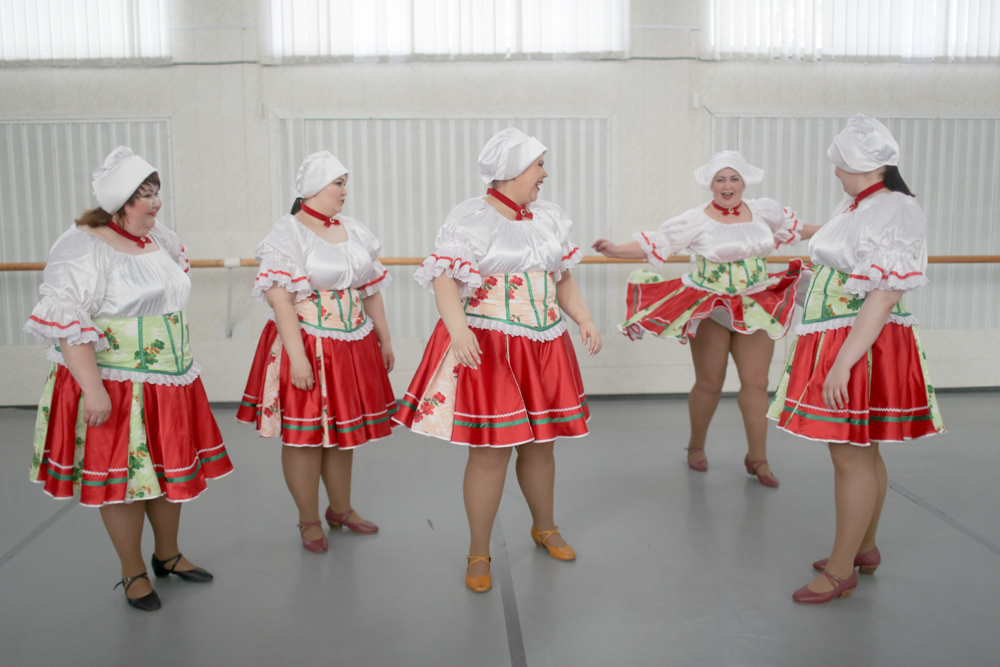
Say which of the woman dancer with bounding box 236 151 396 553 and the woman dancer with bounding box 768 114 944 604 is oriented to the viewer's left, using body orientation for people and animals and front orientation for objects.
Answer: the woman dancer with bounding box 768 114 944 604

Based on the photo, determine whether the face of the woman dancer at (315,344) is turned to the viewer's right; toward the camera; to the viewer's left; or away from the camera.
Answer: to the viewer's right

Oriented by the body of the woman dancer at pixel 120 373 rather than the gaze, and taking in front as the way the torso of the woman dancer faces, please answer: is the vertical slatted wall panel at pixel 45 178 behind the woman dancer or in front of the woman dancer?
behind

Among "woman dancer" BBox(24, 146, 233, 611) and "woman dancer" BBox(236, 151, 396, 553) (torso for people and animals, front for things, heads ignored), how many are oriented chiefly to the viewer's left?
0

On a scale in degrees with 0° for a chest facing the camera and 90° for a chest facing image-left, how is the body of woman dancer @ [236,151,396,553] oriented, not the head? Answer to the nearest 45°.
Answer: approximately 315°

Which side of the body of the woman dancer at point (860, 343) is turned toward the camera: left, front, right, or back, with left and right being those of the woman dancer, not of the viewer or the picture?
left

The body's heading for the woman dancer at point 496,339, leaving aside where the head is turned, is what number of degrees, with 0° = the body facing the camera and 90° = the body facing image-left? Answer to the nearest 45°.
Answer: approximately 315°

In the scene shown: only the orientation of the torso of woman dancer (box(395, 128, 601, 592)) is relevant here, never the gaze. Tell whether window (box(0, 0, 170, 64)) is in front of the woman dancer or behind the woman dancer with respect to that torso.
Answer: behind

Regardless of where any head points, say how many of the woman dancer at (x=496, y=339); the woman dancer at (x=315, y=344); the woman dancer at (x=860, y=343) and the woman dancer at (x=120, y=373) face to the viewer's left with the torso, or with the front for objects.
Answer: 1

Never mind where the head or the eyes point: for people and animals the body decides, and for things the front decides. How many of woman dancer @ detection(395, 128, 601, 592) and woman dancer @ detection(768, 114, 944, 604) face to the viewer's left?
1

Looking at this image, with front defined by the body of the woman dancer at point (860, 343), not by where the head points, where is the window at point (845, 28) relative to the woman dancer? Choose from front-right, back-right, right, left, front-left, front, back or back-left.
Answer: right

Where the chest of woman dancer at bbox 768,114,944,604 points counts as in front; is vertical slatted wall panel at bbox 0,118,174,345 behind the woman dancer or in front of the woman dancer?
in front

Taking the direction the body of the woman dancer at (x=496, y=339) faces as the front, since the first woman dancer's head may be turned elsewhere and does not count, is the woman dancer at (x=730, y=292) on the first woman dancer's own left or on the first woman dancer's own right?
on the first woman dancer's own left

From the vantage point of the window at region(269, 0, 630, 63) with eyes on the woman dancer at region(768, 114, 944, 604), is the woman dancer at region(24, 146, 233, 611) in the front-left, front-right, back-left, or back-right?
front-right

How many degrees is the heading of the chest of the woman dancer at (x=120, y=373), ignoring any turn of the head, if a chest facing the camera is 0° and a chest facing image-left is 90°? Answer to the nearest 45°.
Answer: approximately 315°

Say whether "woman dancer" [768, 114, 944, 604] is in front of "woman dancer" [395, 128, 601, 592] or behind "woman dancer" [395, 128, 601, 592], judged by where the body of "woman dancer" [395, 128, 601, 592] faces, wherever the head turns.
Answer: in front

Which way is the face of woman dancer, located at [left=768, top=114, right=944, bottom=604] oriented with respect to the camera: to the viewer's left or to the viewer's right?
to the viewer's left

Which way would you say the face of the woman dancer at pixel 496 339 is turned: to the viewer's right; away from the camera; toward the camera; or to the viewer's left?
to the viewer's right
